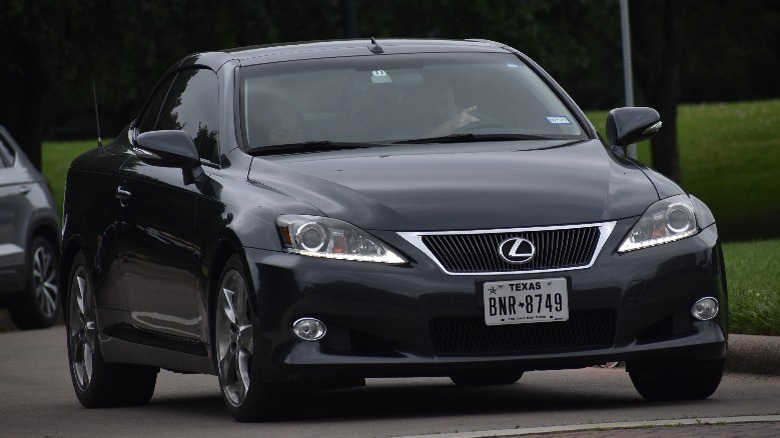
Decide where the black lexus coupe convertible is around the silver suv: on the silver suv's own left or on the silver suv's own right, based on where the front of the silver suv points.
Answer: on the silver suv's own left

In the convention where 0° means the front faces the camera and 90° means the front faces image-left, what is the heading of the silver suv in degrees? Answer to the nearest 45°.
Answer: approximately 45°
